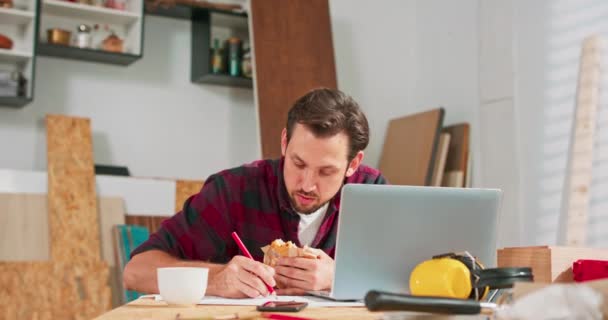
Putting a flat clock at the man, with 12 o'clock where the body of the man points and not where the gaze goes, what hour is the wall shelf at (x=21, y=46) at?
The wall shelf is roughly at 5 o'clock from the man.

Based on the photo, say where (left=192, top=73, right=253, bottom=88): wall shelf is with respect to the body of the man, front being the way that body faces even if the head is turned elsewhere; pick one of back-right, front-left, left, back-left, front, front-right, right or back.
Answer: back

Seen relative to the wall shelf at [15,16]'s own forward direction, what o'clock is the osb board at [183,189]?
The osb board is roughly at 9 o'clock from the wall shelf.

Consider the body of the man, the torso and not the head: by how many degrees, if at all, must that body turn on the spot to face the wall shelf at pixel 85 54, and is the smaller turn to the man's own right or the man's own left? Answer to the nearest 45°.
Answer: approximately 135° to the man's own right

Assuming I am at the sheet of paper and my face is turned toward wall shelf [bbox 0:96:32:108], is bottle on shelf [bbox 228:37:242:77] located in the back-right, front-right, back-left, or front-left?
front-right

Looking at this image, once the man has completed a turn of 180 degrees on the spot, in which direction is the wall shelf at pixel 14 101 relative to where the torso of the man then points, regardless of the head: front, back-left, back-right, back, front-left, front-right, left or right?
front-left

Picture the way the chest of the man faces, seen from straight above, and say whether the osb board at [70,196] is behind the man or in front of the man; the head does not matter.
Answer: behind

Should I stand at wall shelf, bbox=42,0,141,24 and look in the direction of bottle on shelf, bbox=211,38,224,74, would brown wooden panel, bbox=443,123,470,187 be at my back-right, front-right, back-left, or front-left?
front-right

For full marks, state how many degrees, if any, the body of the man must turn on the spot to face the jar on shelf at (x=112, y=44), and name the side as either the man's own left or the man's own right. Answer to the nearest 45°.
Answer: approximately 135° to the man's own right

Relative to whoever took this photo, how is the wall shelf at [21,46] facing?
facing the viewer

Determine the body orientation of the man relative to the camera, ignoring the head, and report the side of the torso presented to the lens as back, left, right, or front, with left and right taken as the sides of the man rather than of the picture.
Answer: front

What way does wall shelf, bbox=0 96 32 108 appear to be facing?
toward the camera

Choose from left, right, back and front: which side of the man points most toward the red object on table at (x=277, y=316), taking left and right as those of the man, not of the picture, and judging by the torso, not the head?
front

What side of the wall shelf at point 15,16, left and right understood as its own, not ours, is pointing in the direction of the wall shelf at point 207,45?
left

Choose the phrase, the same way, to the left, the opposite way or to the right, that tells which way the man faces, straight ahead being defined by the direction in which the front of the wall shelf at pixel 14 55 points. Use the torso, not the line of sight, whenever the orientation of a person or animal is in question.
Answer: the same way

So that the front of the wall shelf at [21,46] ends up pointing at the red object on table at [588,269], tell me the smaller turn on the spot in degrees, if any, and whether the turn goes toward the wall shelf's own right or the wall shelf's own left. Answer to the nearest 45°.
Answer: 0° — it already faces it

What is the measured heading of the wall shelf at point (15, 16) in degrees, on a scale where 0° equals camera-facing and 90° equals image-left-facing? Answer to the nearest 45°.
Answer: approximately 0°
